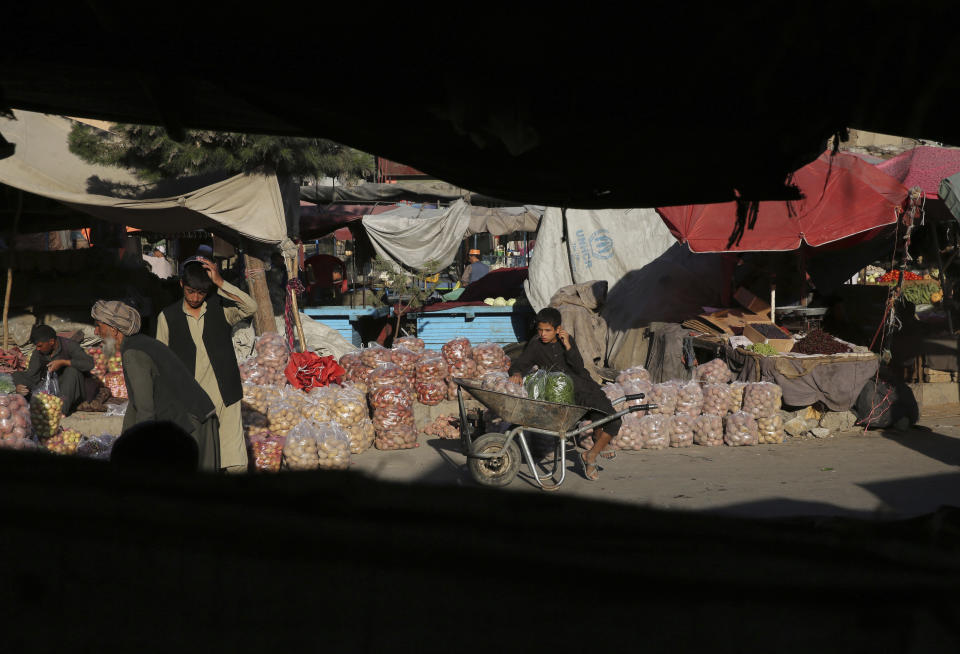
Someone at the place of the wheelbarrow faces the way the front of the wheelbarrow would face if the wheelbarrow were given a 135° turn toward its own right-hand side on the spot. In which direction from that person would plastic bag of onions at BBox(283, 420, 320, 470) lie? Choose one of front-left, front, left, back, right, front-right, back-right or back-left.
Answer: back-left

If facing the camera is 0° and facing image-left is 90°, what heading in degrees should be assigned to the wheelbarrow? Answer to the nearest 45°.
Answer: approximately 90°

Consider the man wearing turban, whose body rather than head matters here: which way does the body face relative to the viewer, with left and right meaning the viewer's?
facing to the left of the viewer

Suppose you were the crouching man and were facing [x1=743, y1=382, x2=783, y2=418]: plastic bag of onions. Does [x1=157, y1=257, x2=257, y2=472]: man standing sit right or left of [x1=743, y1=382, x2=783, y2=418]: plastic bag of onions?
right

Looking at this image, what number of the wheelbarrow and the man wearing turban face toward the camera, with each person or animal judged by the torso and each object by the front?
0

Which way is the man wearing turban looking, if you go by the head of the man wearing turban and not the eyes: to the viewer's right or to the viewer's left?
to the viewer's left

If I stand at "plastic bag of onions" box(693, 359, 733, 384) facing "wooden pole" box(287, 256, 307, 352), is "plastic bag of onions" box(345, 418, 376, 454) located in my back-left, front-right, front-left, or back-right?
front-left

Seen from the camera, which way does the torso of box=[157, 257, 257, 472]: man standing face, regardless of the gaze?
toward the camera

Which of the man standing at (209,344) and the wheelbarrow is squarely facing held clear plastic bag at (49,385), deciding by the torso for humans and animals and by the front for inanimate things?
the wheelbarrow

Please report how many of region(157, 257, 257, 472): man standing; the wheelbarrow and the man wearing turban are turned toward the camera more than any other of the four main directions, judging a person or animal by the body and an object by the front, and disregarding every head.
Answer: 1
